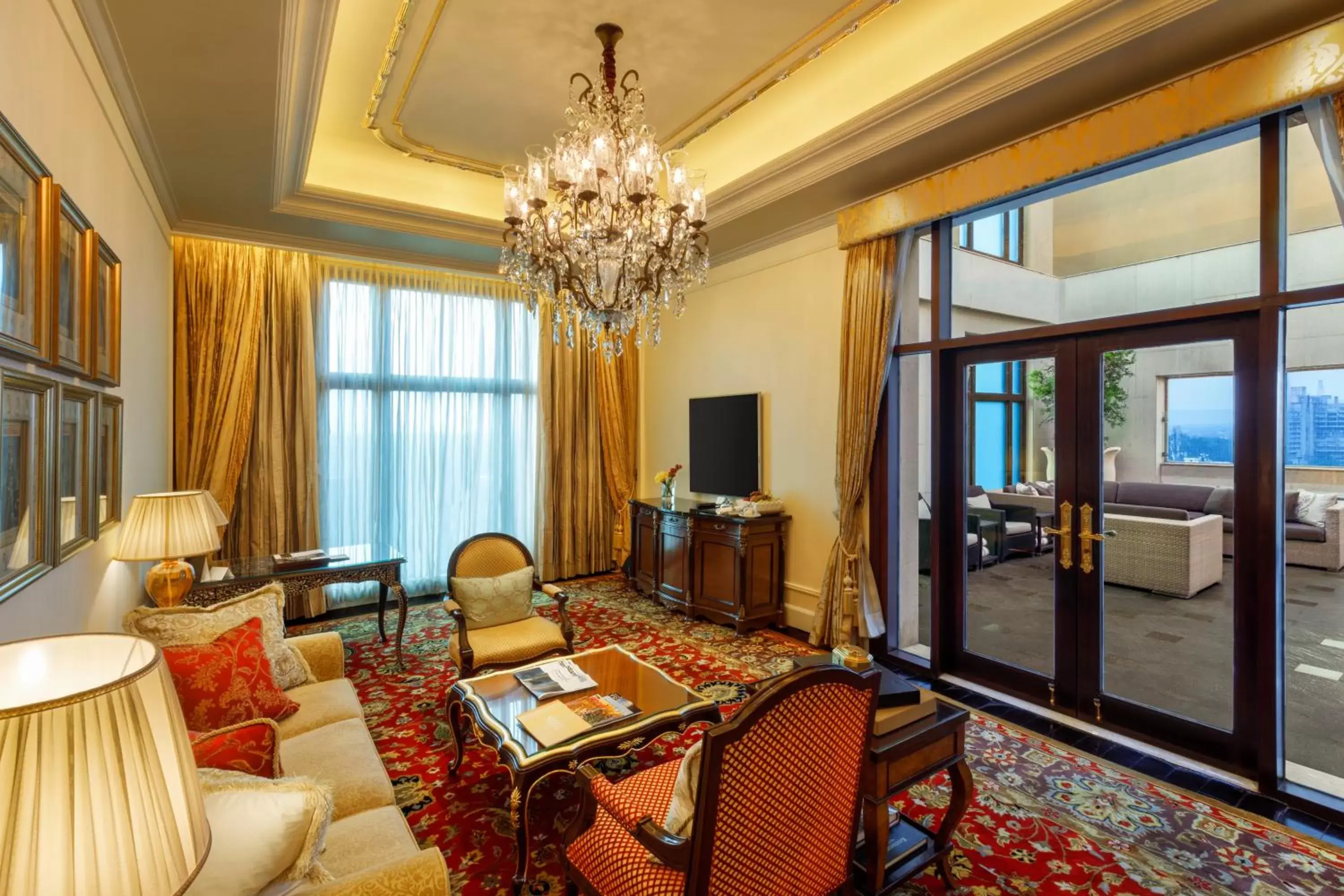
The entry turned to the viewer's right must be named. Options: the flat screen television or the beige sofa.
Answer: the beige sofa

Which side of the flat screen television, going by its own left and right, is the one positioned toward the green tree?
left

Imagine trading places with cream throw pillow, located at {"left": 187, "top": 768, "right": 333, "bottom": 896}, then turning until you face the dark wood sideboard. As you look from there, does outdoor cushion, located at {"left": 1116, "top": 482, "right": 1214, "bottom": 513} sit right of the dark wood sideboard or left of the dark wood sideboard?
right

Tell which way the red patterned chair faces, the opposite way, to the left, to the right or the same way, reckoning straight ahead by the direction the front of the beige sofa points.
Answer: to the left

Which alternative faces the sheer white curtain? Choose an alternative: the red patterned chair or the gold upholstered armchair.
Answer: the red patterned chair

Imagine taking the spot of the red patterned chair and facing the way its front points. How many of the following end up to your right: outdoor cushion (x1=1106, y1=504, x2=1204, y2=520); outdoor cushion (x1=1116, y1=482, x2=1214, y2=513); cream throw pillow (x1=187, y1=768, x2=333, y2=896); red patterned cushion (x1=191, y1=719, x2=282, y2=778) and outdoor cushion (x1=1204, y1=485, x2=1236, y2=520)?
3

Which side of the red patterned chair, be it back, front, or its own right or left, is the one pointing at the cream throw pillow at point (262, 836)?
left

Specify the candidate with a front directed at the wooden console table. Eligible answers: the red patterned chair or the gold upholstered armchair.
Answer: the red patterned chair

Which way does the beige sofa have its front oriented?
to the viewer's right

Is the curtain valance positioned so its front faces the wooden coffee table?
yes

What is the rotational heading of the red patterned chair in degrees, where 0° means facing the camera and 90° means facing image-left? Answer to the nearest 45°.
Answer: approximately 135°

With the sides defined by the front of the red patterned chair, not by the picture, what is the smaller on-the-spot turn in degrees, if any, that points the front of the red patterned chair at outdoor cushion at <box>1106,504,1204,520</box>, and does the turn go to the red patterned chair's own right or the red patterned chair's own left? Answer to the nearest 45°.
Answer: approximately 90° to the red patterned chair's own right
